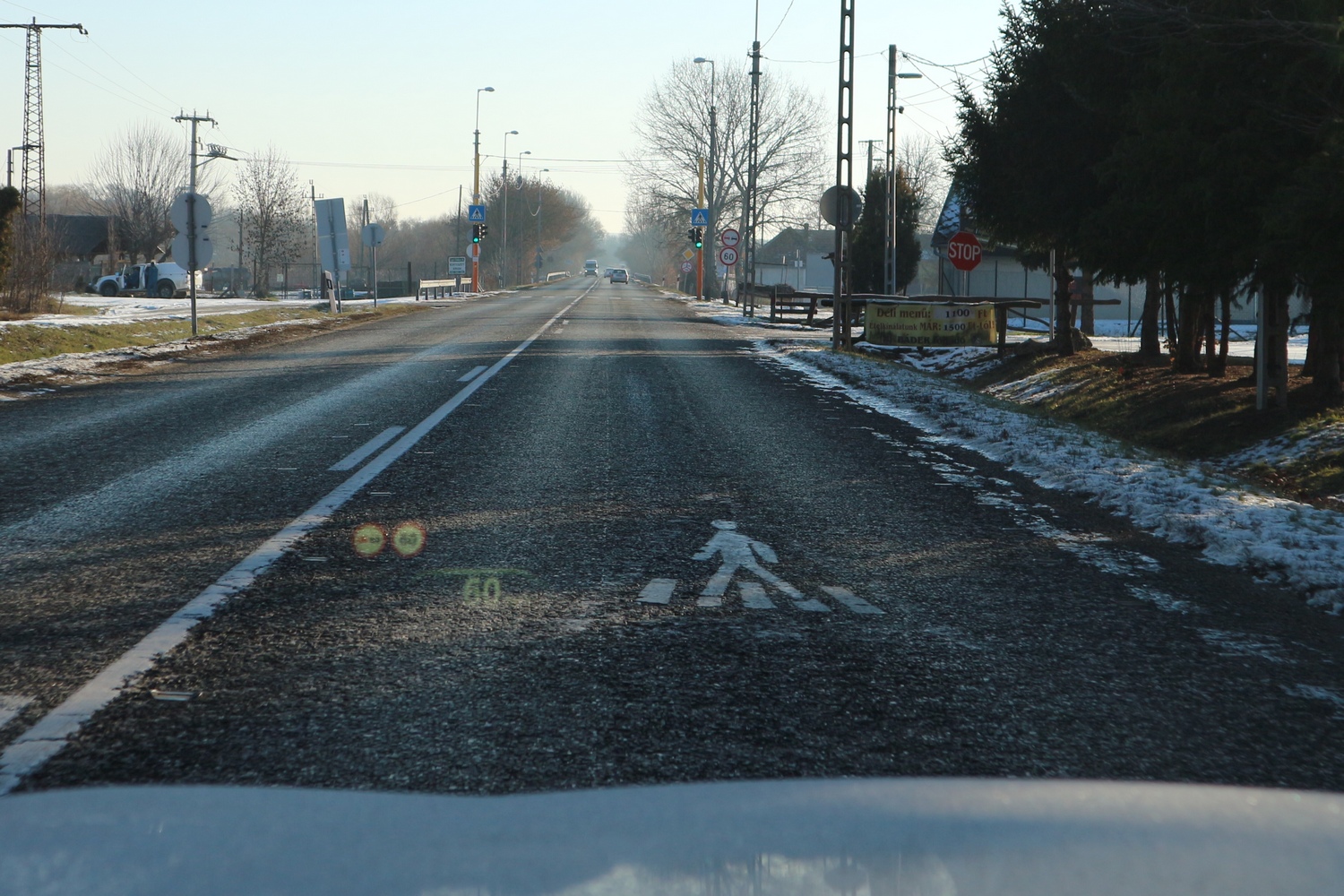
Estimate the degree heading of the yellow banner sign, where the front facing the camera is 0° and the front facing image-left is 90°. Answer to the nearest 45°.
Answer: approximately 0°

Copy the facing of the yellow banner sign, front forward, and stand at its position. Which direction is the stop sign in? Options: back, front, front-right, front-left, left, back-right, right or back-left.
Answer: back

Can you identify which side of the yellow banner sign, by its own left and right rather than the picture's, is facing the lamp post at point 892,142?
back
